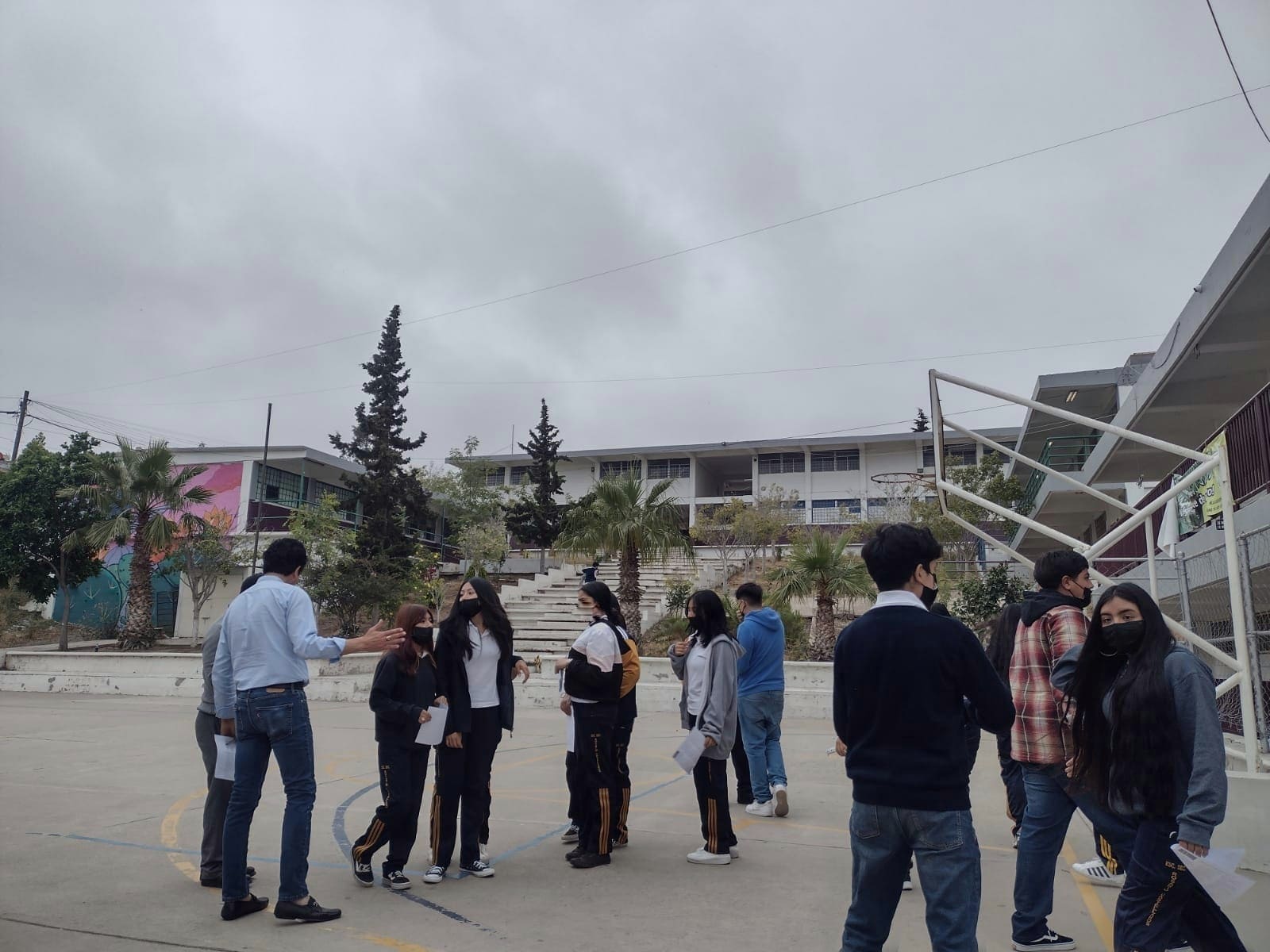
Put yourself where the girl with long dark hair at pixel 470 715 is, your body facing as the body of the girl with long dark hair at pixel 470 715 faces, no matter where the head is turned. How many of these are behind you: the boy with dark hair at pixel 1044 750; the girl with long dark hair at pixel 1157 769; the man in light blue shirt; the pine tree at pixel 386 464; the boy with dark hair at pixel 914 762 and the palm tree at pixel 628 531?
2

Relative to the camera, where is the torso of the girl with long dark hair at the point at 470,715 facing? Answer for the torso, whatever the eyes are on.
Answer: toward the camera

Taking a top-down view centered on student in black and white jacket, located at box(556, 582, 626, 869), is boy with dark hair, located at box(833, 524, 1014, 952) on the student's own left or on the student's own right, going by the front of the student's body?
on the student's own left

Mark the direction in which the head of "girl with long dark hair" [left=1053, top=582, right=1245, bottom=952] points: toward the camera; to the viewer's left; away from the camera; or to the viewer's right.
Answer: toward the camera

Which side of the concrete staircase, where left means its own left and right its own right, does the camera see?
front

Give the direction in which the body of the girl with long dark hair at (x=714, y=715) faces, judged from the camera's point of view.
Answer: to the viewer's left

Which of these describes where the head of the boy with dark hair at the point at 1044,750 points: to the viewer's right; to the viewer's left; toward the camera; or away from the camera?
to the viewer's right

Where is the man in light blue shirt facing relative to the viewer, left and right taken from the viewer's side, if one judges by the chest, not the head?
facing away from the viewer and to the right of the viewer

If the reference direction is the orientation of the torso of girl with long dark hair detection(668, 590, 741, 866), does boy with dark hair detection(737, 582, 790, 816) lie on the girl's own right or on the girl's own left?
on the girl's own right

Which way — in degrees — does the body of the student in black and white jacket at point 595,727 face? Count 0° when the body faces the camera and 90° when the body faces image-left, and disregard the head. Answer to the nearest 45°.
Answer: approximately 90°

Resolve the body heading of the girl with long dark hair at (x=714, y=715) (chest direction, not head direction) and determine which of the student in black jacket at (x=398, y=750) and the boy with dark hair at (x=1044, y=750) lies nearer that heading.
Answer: the student in black jacket

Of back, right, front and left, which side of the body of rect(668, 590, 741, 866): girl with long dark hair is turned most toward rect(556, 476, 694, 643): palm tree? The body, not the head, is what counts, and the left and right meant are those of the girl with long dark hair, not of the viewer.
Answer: right

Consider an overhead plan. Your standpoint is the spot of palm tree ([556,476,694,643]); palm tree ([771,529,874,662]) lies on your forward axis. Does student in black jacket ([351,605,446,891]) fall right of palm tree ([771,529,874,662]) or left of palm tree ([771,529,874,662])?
right
